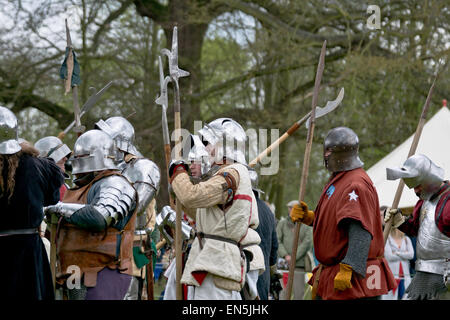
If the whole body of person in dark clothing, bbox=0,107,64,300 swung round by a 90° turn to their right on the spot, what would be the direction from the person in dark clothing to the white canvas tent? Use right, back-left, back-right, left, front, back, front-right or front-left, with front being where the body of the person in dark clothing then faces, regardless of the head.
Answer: front-left

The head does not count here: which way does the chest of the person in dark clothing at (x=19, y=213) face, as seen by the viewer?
away from the camera
